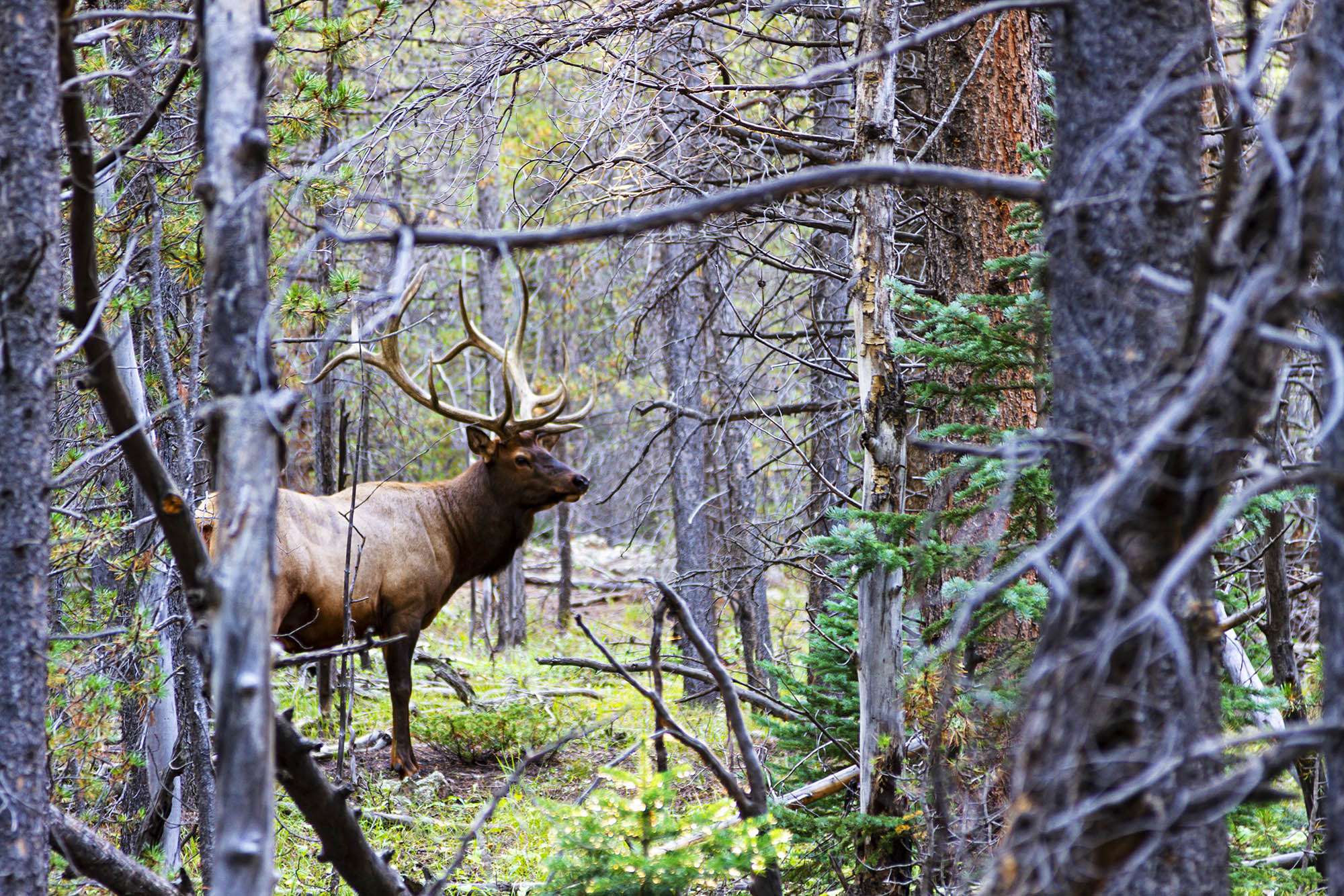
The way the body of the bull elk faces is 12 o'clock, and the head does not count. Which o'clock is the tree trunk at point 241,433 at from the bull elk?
The tree trunk is roughly at 3 o'clock from the bull elk.

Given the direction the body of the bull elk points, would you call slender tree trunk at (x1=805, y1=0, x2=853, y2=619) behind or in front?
in front

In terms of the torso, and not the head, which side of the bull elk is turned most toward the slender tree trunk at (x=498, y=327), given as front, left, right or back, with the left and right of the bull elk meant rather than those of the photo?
left

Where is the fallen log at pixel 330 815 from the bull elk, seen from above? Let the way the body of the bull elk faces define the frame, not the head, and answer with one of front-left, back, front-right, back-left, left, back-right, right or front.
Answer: right

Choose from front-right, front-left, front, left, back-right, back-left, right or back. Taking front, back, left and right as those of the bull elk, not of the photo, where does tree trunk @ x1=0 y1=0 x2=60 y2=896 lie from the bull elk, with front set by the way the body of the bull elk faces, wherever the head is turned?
right

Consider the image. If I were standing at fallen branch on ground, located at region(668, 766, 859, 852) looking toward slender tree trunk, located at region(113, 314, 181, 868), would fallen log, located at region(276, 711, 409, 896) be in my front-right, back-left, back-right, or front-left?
front-left

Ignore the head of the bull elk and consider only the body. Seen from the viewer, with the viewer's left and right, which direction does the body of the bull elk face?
facing to the right of the viewer

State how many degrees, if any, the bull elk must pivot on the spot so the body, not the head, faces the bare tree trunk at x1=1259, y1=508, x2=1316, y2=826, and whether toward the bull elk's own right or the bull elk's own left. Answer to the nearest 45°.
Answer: approximately 45° to the bull elk's own right
